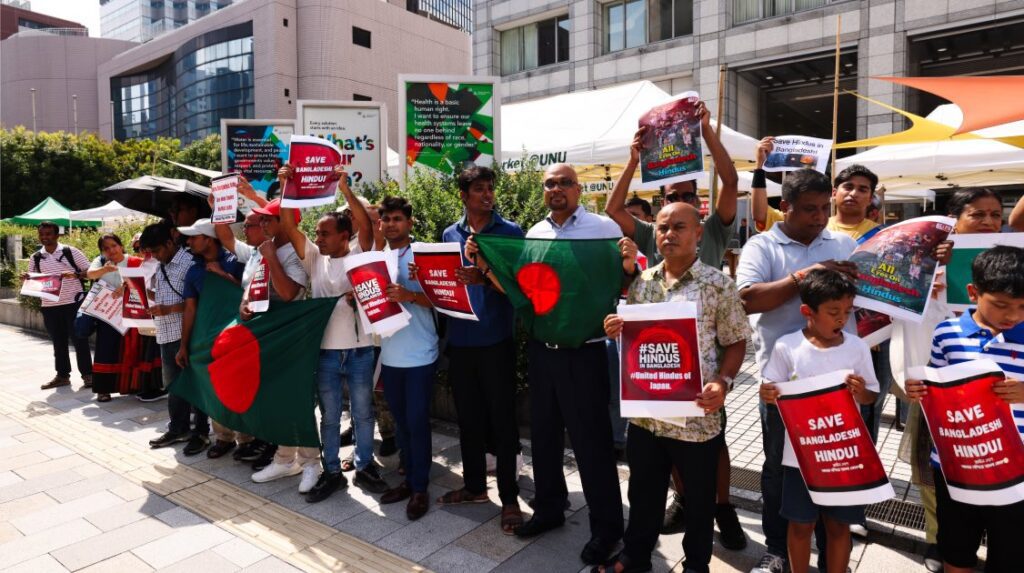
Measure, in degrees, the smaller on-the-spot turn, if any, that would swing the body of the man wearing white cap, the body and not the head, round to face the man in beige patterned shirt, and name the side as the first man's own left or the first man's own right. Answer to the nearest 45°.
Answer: approximately 90° to the first man's own left

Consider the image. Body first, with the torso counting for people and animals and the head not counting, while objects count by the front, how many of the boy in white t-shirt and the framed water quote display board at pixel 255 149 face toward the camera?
2

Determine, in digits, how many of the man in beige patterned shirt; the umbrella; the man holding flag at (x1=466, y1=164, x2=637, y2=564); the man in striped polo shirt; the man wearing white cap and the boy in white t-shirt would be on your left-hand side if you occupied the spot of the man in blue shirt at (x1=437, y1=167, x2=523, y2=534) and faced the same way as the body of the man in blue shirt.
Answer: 3

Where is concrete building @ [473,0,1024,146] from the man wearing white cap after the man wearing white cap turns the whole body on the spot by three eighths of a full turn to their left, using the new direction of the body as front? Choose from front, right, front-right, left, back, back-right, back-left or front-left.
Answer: front-left

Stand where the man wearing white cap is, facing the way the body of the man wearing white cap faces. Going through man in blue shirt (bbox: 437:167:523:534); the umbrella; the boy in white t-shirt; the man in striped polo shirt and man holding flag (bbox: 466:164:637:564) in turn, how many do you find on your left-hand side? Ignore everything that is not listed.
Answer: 3

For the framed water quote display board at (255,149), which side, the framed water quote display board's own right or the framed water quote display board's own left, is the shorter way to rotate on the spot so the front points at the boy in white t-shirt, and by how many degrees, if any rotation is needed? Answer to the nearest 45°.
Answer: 0° — it already faces them
